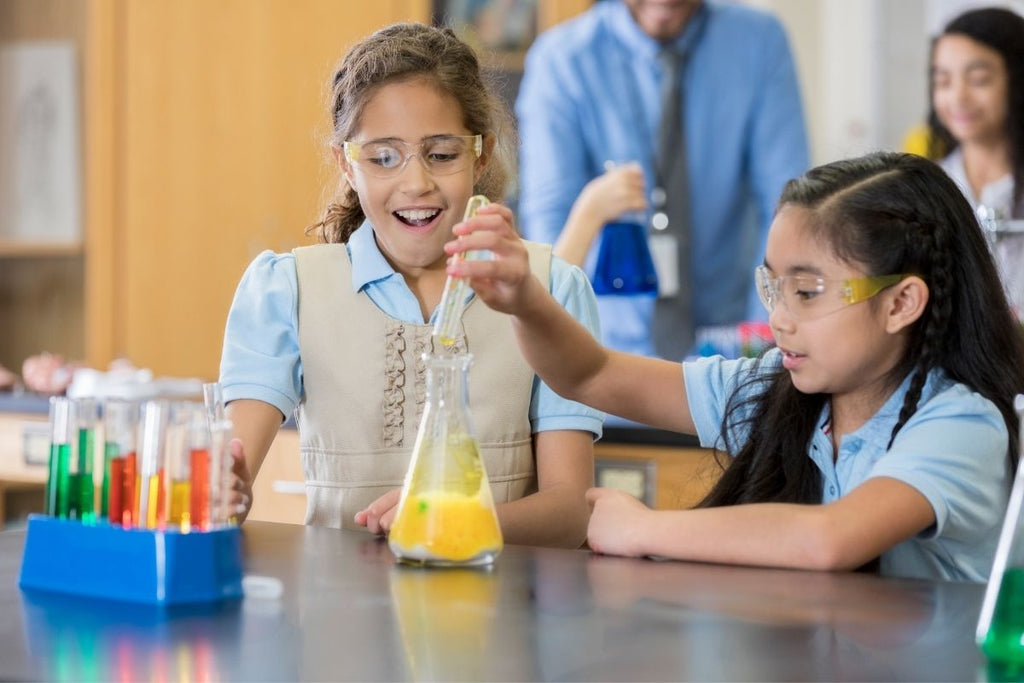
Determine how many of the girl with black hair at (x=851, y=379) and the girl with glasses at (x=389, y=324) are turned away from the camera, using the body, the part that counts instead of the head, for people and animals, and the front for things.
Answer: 0

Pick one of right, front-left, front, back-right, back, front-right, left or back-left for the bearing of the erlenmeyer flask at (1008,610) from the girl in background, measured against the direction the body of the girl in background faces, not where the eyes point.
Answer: front-left

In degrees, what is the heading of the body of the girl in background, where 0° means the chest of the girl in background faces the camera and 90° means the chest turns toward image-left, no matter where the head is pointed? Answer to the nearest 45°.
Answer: approximately 45°

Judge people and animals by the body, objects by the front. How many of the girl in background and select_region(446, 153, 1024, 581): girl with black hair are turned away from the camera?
0

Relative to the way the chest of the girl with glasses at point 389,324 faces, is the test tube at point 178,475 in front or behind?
in front

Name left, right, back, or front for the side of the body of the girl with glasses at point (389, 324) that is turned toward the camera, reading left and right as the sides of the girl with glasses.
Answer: front

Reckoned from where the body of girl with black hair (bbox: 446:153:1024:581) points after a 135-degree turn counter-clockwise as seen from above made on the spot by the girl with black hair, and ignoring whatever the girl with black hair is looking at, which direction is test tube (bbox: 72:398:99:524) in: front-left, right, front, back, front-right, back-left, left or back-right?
back-right

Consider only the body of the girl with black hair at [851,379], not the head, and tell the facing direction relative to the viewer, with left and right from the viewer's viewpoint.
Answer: facing the viewer and to the left of the viewer

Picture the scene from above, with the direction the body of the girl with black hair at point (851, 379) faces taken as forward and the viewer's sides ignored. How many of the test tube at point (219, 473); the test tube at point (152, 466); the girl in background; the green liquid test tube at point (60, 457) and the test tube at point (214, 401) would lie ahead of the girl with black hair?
4

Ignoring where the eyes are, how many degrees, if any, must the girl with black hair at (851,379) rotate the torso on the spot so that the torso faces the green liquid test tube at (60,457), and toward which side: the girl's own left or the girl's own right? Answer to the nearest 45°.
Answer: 0° — they already face it

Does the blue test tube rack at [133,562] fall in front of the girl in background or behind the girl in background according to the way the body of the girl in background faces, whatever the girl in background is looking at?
in front
